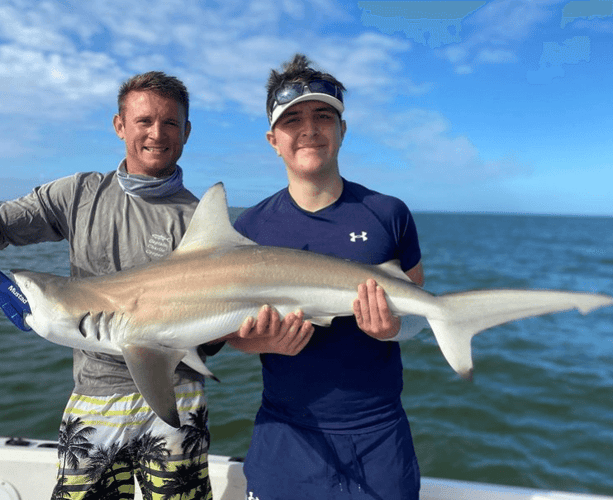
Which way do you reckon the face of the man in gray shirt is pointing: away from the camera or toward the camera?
toward the camera

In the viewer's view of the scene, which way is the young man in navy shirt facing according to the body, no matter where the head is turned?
toward the camera

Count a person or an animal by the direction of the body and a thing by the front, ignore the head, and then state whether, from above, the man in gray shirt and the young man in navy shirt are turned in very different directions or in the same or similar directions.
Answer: same or similar directions

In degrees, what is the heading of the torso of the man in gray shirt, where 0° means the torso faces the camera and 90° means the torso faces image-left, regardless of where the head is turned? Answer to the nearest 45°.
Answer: approximately 0°

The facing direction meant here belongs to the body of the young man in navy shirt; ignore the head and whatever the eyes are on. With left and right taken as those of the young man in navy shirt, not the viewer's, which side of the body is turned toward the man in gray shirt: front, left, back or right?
right

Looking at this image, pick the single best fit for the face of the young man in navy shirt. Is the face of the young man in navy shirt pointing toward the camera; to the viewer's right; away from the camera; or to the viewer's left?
toward the camera

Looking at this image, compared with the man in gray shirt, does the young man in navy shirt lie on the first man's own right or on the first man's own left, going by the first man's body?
on the first man's own left

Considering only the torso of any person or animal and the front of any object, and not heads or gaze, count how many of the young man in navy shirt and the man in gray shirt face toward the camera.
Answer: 2
